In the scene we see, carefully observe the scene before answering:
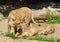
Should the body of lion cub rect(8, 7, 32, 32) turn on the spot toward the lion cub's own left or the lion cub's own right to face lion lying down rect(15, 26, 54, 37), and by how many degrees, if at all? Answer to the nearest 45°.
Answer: approximately 135° to the lion cub's own left

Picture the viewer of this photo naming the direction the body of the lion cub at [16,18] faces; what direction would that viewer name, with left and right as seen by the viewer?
facing the viewer and to the left of the viewer
